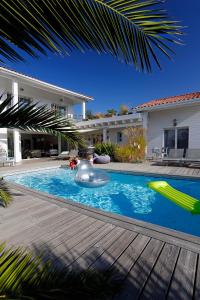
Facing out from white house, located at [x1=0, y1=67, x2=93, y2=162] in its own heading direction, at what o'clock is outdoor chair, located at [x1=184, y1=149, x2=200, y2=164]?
The outdoor chair is roughly at 12 o'clock from the white house.

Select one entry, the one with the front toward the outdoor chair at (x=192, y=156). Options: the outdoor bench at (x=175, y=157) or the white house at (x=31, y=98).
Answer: the white house

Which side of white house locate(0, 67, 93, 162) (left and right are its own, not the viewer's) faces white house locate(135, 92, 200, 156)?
front

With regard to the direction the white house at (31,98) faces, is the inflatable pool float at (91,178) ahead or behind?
ahead

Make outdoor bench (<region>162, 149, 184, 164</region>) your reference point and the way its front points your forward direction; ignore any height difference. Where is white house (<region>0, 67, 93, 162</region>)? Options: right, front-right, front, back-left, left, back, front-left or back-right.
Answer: front-right

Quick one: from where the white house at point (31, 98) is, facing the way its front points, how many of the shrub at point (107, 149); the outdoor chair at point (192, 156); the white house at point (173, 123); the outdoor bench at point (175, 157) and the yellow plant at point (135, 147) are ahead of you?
5

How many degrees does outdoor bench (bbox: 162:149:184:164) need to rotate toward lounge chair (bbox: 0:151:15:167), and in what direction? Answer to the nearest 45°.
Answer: approximately 45° to its right

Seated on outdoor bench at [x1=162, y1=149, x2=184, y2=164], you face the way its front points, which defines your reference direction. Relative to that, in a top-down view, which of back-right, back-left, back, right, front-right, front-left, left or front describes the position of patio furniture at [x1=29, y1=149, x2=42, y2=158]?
front-right
